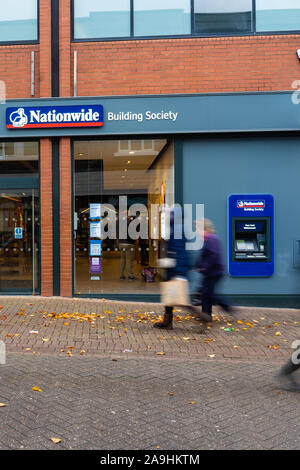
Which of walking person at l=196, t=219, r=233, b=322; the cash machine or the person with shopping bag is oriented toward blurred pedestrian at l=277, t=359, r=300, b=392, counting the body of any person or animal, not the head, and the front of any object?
the cash machine

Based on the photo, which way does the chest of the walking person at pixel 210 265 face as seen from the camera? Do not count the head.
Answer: to the viewer's left

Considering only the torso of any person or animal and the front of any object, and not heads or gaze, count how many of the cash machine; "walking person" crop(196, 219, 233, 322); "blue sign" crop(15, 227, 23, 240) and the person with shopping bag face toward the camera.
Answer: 2

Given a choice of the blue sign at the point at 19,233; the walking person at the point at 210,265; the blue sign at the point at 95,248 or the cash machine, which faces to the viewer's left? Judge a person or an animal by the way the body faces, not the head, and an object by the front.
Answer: the walking person

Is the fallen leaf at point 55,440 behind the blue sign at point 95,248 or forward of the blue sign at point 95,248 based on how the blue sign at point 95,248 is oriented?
forward

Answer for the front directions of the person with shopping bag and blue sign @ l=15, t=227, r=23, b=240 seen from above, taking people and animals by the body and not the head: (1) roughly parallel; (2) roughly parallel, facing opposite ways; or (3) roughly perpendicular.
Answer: roughly perpendicular

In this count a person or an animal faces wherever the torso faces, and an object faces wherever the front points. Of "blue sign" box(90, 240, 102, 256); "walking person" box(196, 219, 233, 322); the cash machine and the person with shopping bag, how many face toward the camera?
2

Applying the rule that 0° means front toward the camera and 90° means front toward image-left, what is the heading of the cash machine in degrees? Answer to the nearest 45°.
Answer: approximately 0°

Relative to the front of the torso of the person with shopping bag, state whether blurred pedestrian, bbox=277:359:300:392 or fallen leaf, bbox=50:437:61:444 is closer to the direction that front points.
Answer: the fallen leaf

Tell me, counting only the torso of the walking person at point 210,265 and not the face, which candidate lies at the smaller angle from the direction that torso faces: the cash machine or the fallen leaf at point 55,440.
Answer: the fallen leaf

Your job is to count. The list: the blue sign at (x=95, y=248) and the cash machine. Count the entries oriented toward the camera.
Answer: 2
